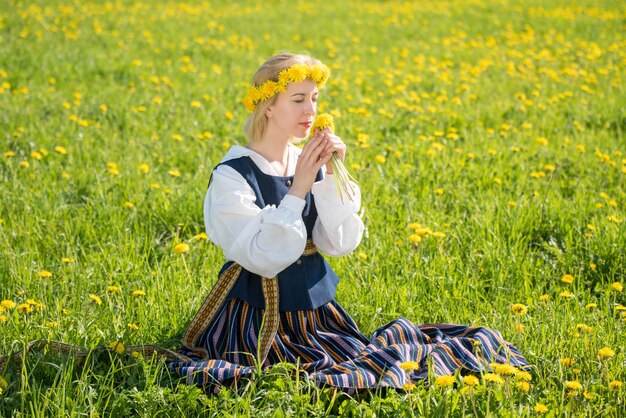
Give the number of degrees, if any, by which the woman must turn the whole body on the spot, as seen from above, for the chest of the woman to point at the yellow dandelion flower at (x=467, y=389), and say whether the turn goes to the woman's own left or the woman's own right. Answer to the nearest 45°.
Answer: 0° — they already face it

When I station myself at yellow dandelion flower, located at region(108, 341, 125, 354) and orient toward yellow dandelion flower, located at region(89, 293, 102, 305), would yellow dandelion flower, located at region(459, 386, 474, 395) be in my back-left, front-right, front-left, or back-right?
back-right

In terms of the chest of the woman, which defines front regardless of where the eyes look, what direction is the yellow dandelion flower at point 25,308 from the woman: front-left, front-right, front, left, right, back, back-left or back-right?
back-right

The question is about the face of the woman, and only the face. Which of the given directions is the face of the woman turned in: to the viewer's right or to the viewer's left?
to the viewer's right

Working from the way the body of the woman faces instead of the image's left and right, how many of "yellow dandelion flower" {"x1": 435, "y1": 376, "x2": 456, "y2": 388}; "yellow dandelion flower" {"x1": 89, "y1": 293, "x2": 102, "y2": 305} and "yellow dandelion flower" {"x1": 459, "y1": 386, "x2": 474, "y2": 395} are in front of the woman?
2

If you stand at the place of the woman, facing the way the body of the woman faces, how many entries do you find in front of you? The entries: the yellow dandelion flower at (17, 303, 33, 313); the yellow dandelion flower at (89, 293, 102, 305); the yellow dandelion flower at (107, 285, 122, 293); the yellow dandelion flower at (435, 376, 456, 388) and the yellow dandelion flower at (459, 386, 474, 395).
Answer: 2

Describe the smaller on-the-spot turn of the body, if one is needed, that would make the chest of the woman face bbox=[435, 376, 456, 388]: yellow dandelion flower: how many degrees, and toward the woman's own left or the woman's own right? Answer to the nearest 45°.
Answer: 0° — they already face it

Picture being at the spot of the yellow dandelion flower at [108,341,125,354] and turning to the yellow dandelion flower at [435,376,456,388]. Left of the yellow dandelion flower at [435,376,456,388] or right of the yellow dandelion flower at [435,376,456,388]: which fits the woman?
left

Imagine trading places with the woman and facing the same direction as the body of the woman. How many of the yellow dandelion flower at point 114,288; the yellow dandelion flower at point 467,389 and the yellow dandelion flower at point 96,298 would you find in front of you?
1

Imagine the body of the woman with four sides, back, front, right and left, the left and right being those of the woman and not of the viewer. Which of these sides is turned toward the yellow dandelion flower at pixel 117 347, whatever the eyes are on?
right

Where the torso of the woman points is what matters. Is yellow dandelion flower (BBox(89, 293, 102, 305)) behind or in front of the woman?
behind

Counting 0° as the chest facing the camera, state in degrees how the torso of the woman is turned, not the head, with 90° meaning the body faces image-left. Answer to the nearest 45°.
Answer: approximately 315°
